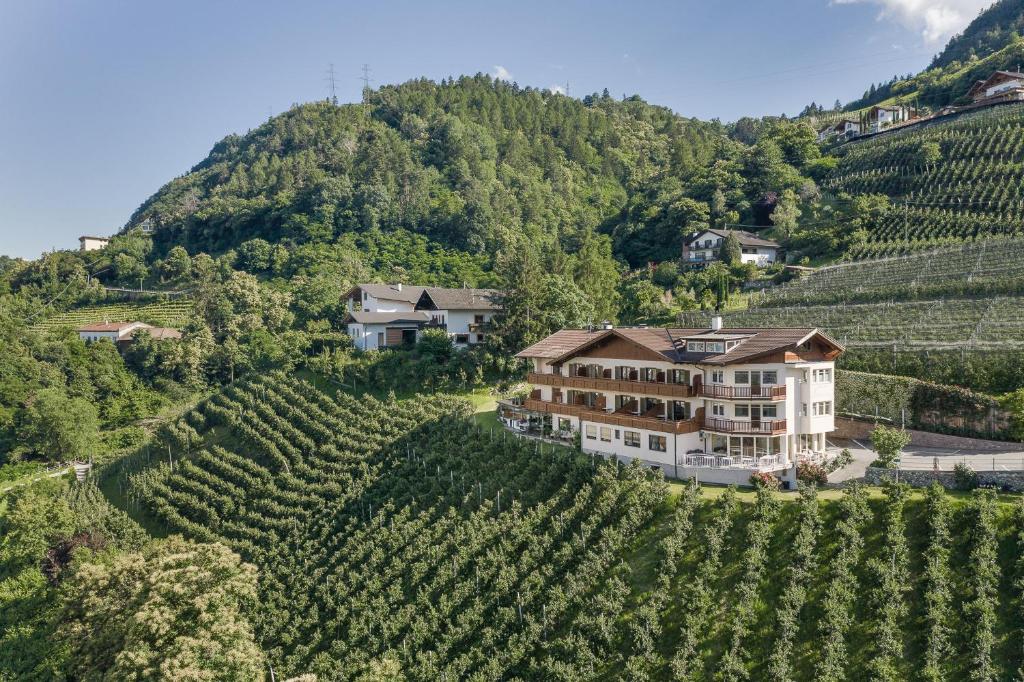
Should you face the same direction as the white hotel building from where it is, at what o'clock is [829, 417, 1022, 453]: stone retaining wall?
The stone retaining wall is roughly at 7 o'clock from the white hotel building.

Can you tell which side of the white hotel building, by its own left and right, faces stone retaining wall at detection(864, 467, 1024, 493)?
left

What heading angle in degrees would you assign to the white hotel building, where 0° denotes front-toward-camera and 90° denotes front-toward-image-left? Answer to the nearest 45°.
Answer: approximately 45°

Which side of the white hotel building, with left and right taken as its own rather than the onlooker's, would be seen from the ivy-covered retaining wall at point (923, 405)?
back
